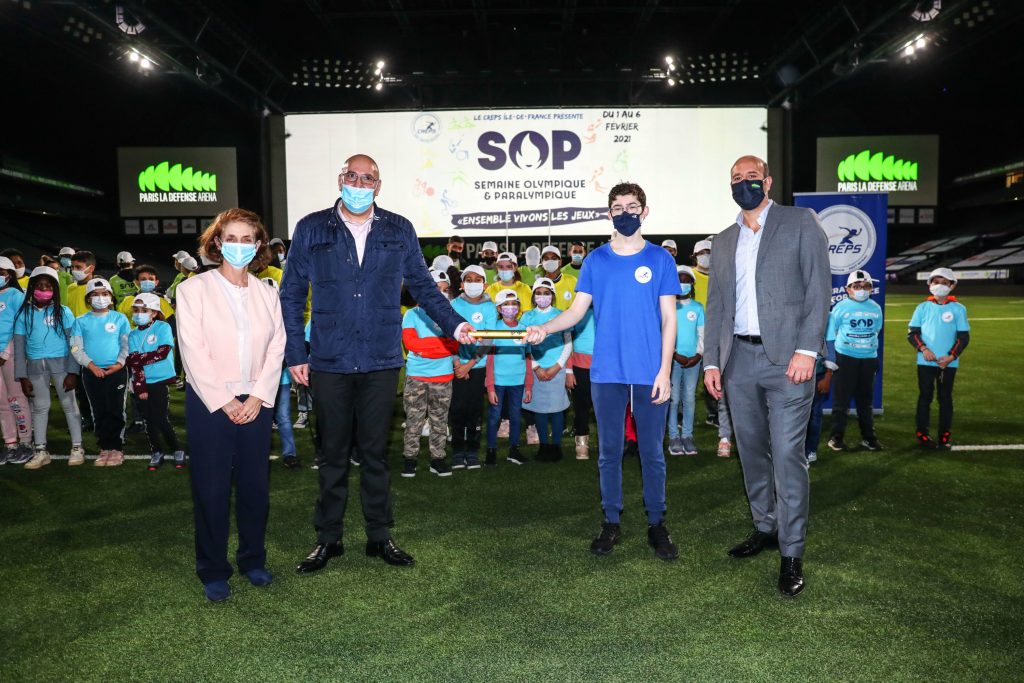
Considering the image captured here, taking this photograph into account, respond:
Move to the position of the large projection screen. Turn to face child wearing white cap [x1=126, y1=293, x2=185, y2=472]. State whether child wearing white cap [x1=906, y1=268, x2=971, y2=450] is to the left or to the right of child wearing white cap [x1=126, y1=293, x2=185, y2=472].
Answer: left

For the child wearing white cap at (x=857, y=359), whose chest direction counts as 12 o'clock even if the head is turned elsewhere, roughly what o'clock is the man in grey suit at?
The man in grey suit is roughly at 12 o'clock from the child wearing white cap.

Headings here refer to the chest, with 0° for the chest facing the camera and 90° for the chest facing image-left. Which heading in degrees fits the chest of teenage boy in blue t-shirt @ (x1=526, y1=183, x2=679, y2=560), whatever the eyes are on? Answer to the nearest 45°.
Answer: approximately 0°

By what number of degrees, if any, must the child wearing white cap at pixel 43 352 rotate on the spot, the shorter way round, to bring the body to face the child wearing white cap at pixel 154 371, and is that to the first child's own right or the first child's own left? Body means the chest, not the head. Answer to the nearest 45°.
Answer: approximately 45° to the first child's own left

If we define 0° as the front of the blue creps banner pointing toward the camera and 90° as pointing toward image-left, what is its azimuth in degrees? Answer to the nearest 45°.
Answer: approximately 0°

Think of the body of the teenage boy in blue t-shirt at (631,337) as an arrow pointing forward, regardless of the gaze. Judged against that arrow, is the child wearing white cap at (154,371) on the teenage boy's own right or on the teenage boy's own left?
on the teenage boy's own right
